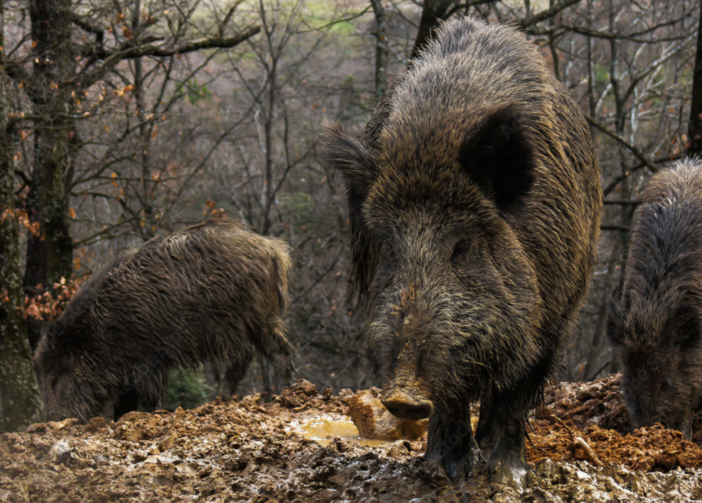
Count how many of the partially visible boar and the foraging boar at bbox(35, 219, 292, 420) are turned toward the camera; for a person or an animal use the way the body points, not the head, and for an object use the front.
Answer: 1

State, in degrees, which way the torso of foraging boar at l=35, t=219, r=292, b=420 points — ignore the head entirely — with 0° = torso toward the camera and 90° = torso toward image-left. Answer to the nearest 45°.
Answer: approximately 90°

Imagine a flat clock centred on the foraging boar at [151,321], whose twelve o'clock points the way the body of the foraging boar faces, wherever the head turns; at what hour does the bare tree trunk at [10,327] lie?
The bare tree trunk is roughly at 1 o'clock from the foraging boar.

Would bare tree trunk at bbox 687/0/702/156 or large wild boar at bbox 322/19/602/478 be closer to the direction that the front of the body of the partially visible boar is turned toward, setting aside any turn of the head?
the large wild boar

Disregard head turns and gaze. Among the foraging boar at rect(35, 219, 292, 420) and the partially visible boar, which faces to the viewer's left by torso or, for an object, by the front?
the foraging boar

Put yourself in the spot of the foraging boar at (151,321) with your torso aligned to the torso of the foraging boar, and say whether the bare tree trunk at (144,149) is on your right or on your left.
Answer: on your right

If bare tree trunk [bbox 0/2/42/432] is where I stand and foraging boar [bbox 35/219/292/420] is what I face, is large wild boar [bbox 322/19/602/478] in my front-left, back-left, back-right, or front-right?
front-right

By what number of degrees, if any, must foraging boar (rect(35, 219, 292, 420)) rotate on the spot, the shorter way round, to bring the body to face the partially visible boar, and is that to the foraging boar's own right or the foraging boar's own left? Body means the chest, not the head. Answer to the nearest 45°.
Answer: approximately 135° to the foraging boar's own left

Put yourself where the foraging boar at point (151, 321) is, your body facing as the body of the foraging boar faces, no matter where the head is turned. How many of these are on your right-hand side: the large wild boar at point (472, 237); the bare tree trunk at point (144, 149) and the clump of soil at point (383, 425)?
1

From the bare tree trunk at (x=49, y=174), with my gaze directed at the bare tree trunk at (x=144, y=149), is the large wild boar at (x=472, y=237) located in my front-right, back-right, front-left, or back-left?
back-right

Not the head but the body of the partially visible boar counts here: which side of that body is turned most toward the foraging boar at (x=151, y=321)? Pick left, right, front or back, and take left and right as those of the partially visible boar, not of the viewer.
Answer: right

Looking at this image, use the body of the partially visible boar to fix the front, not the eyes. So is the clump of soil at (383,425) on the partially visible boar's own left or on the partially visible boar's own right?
on the partially visible boar's own right

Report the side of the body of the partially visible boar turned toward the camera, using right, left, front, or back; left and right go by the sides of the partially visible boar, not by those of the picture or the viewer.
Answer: front
